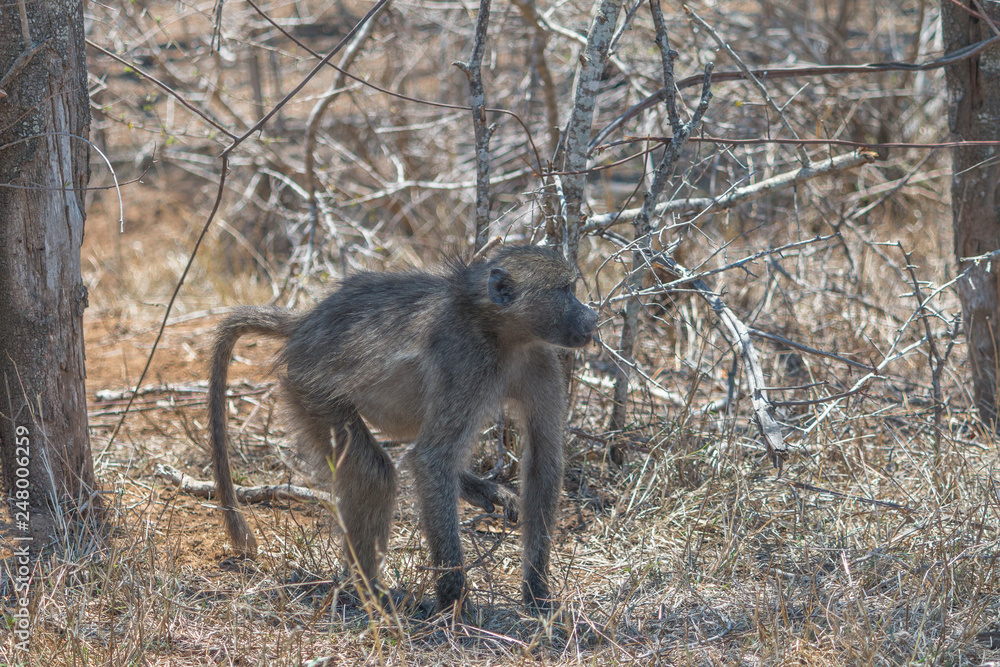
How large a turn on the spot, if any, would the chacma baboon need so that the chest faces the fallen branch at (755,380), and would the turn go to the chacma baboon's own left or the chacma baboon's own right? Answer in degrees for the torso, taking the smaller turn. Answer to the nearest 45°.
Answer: approximately 45° to the chacma baboon's own left

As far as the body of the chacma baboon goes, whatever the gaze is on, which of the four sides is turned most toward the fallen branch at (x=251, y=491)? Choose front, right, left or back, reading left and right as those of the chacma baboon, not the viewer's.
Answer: back

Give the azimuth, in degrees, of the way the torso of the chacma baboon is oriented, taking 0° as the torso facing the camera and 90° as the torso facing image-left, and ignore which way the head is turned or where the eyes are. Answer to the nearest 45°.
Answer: approximately 315°

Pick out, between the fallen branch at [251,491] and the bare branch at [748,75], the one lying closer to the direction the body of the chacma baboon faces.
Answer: the bare branch
